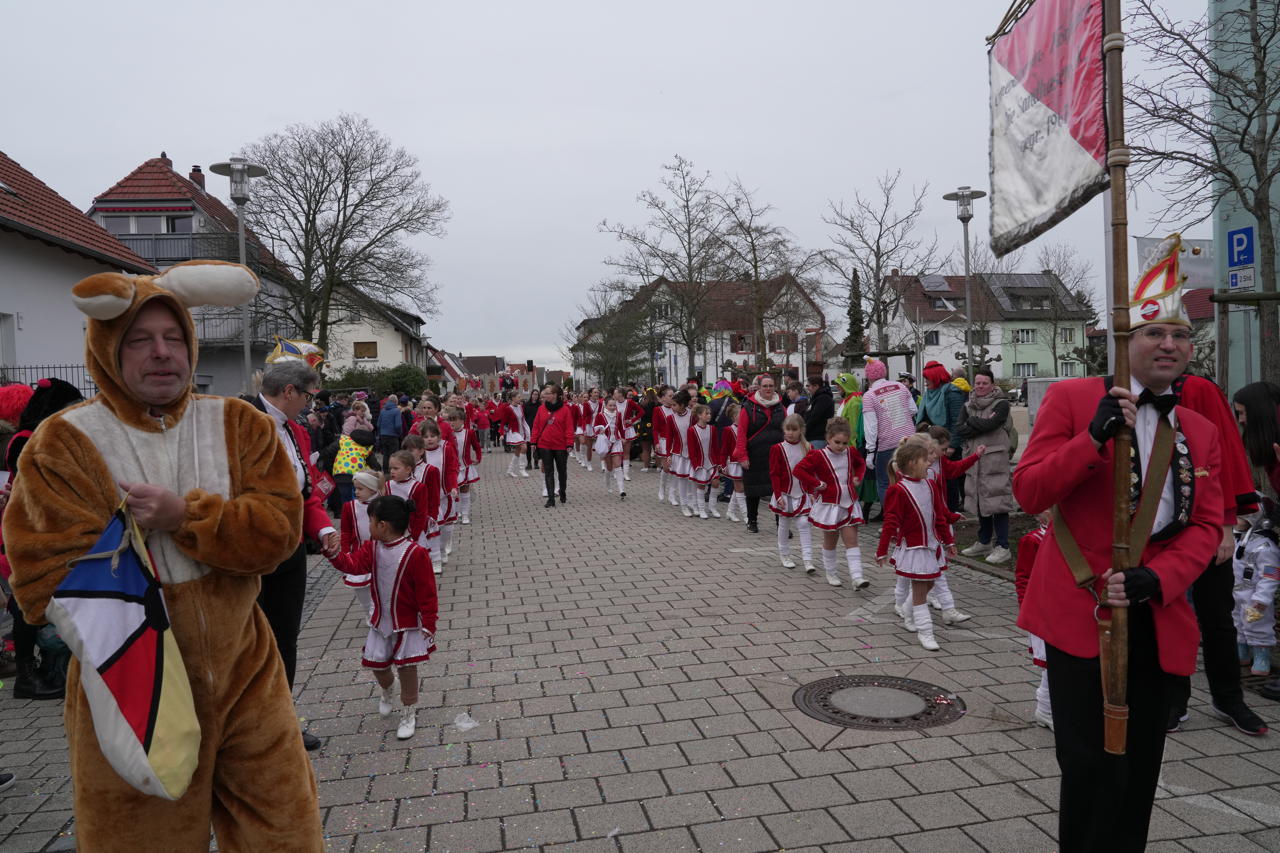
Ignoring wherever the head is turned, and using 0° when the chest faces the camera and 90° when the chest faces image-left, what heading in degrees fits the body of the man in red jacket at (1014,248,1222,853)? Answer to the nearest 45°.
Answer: approximately 0°

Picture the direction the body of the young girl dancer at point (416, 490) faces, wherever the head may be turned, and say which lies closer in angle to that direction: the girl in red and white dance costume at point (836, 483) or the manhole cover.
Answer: the manhole cover

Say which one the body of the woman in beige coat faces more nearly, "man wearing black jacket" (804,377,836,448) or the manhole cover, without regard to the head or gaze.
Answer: the manhole cover

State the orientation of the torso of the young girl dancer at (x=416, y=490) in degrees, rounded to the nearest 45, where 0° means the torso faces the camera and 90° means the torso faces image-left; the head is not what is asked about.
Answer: approximately 45°

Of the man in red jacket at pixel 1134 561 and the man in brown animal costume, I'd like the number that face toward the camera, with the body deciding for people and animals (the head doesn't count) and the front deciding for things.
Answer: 2

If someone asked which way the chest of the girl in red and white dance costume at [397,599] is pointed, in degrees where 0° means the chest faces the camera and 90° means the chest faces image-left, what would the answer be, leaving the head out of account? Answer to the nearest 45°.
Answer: approximately 45°
